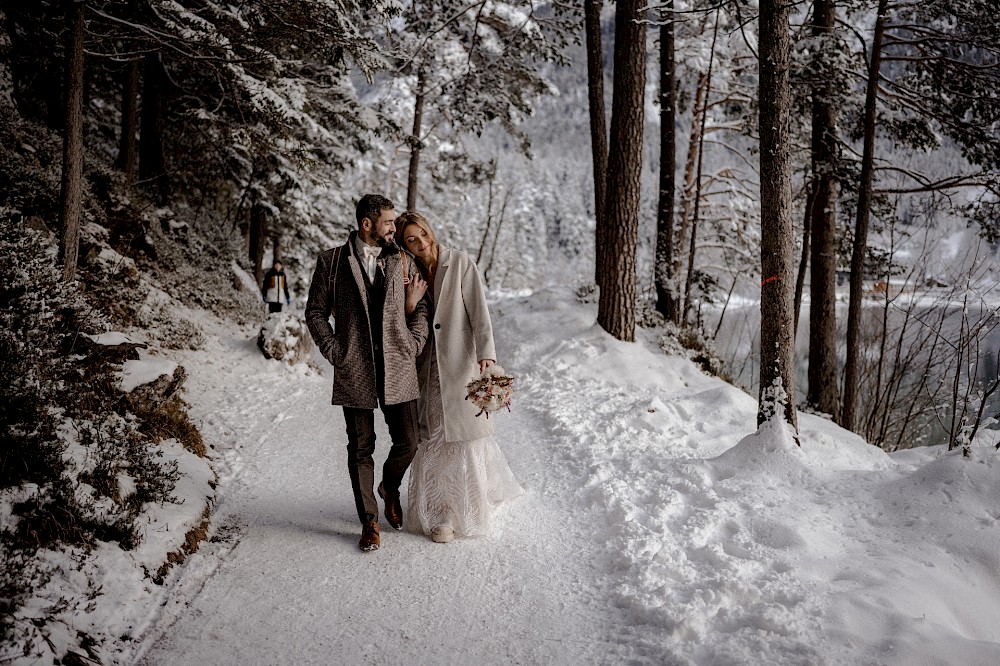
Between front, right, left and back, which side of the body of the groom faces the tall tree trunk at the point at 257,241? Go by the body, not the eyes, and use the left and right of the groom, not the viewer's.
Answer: back

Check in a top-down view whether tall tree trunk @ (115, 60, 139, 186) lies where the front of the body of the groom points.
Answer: no

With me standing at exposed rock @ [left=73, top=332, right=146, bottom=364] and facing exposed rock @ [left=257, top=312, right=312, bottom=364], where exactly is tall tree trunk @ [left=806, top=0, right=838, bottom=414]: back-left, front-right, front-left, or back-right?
front-right

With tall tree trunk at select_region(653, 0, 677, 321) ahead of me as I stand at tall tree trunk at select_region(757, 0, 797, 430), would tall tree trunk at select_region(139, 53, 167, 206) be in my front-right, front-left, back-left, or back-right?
front-left

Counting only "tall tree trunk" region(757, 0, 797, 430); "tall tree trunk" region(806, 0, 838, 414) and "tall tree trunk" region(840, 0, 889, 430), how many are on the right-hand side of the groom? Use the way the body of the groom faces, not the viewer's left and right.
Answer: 0

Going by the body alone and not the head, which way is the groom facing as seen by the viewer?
toward the camera

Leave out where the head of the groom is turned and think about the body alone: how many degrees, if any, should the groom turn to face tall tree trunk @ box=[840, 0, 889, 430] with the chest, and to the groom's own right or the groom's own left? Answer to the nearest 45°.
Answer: approximately 135° to the groom's own left

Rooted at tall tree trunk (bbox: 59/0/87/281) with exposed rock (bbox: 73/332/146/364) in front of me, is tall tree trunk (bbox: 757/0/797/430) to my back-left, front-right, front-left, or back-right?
front-left

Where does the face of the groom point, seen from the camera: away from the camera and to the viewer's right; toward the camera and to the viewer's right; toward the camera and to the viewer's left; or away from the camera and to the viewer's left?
toward the camera and to the viewer's right

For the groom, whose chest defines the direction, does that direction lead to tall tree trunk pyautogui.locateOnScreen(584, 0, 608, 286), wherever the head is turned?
no

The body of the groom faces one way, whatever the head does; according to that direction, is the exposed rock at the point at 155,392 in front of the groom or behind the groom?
behind
